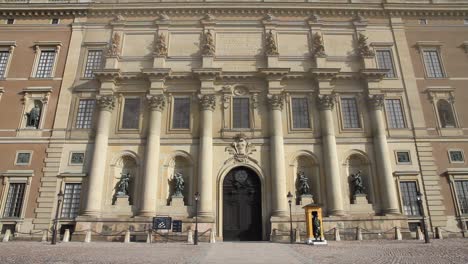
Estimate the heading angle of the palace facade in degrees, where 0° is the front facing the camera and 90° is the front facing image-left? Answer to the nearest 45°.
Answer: approximately 0°

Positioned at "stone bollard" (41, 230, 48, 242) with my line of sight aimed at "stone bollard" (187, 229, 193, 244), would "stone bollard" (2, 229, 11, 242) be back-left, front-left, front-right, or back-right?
back-right

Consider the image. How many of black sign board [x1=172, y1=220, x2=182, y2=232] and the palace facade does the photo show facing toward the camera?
2

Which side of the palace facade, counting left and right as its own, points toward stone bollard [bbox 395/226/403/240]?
left

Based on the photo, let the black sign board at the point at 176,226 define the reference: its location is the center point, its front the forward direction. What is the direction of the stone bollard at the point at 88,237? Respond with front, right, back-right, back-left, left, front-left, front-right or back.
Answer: right

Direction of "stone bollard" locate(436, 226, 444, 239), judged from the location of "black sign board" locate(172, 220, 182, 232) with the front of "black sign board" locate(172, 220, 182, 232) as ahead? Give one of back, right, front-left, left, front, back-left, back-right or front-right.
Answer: left

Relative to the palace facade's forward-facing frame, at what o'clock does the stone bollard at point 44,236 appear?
The stone bollard is roughly at 3 o'clock from the palace facade.

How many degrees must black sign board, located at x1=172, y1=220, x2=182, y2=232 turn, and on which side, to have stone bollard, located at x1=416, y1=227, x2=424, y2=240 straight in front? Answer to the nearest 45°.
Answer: approximately 90° to its left

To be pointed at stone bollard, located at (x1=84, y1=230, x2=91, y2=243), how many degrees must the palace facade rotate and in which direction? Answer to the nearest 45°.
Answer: approximately 90° to its right

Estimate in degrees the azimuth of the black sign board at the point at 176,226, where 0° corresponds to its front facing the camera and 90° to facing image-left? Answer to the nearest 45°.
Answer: approximately 0°

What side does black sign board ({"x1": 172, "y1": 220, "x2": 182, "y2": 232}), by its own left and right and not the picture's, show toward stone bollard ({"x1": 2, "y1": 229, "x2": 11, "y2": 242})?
right

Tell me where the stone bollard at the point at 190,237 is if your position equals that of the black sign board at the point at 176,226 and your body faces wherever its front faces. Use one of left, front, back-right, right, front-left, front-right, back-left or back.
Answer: front-left

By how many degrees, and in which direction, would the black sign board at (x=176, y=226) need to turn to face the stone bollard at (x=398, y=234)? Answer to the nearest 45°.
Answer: approximately 90° to its left
